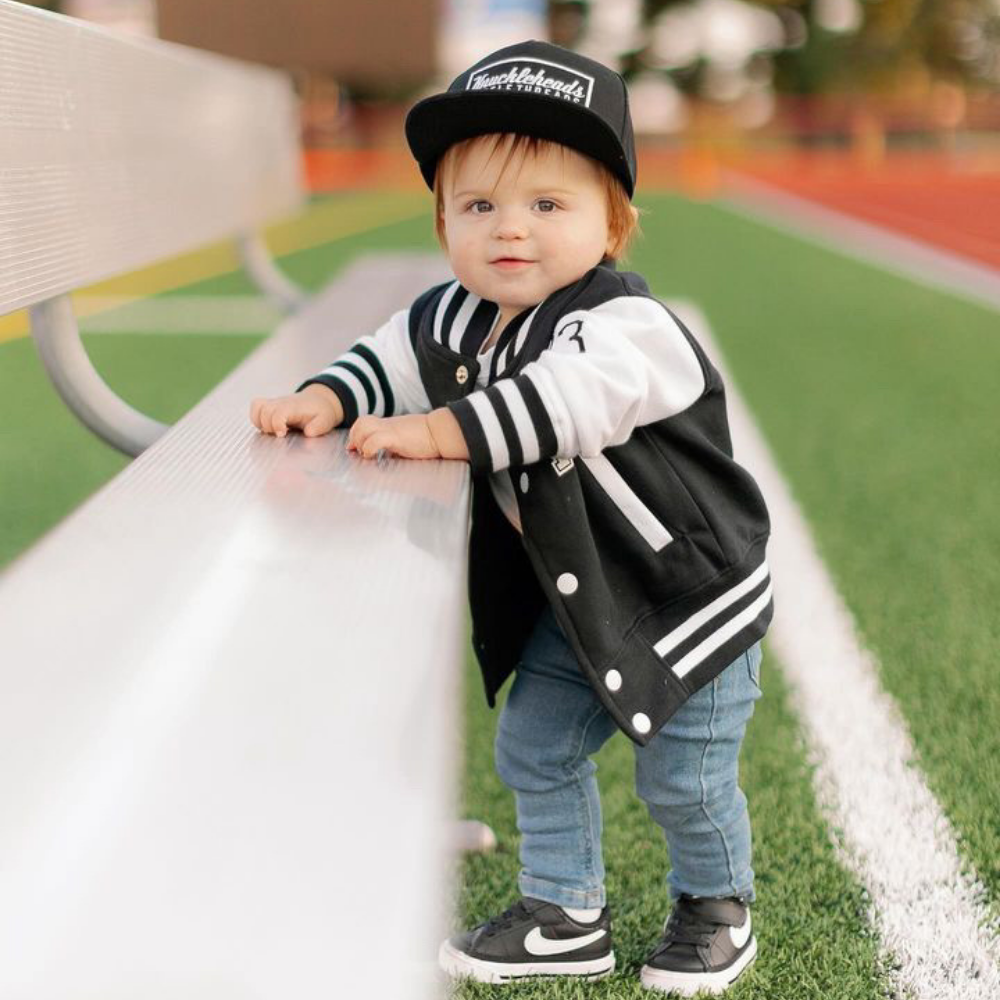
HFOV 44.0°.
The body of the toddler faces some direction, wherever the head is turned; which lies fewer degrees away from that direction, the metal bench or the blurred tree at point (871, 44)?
the metal bench

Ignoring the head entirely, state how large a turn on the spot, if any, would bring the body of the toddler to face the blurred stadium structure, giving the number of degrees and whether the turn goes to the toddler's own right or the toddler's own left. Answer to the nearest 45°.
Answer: approximately 135° to the toddler's own right

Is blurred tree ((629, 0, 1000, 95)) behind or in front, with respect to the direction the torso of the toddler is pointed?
behind

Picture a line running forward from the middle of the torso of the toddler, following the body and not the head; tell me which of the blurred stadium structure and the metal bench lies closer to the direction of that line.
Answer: the metal bench
